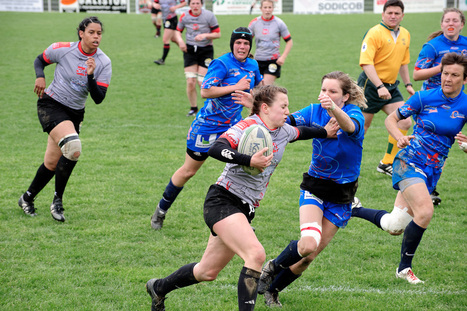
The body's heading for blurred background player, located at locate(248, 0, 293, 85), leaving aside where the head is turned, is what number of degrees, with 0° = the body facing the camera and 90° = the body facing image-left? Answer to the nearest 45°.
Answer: approximately 0°

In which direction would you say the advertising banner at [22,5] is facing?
toward the camera

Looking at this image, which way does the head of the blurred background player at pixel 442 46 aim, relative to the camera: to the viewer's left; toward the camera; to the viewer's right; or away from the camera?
toward the camera

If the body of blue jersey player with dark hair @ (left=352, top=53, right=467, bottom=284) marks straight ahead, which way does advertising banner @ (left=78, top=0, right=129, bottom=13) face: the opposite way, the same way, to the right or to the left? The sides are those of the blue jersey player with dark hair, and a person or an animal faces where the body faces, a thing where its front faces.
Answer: the same way

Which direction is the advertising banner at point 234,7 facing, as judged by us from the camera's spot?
facing the viewer

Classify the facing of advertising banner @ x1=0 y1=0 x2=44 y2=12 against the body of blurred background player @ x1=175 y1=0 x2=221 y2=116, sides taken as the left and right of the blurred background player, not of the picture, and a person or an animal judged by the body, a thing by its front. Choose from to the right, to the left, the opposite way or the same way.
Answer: the same way

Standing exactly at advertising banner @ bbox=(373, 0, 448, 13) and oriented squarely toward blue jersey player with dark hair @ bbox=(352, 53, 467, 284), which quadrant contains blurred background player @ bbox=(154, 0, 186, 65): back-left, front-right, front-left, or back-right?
front-right

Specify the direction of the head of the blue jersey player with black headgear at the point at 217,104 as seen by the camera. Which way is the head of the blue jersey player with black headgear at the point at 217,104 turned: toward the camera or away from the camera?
toward the camera

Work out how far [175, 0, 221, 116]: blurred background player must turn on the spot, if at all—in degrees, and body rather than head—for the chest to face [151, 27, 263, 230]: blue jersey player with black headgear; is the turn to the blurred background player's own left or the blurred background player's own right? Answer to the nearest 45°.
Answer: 0° — they already face them

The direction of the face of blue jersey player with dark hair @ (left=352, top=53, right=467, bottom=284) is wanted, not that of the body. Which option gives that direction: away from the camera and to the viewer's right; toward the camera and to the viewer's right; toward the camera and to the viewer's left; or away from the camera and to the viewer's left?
toward the camera and to the viewer's left

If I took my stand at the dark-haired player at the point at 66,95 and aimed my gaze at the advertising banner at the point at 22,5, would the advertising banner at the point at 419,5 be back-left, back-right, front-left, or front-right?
front-right

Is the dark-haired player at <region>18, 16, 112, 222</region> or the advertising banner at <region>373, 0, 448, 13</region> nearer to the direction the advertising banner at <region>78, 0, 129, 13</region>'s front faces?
the dark-haired player

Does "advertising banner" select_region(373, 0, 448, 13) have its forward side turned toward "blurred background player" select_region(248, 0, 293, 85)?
yes

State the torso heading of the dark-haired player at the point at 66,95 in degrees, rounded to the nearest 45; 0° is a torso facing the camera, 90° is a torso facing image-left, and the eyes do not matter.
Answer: approximately 315°
